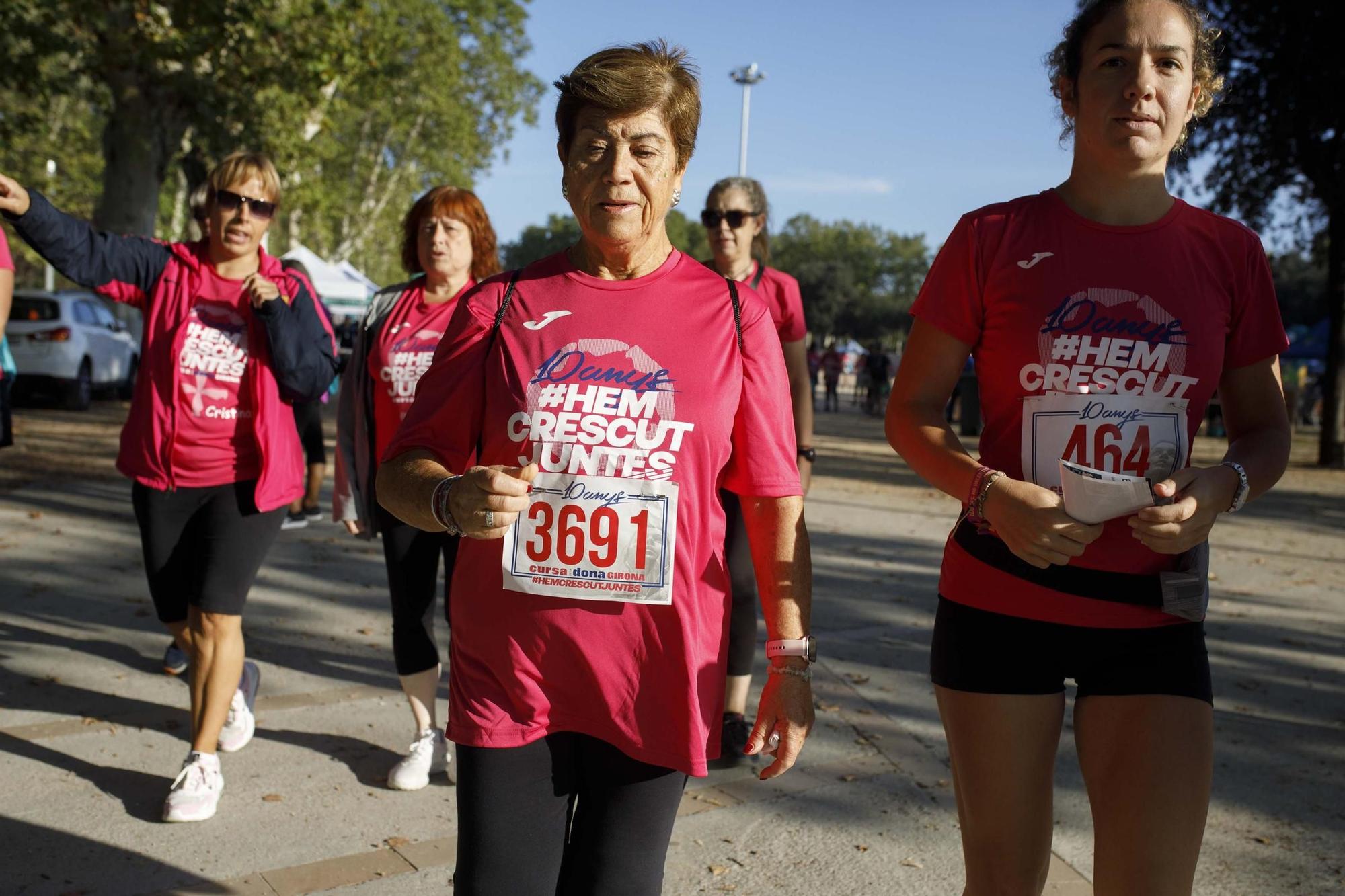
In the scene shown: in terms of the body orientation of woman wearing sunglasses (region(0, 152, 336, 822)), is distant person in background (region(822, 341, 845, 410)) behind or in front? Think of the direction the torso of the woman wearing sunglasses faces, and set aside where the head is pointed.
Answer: behind

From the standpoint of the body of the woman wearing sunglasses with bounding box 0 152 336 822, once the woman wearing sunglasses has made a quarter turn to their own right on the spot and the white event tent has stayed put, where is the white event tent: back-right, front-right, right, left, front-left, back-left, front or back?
right

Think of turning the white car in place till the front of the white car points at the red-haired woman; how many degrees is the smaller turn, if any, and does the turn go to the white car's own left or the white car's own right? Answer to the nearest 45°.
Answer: approximately 135° to the white car's own right

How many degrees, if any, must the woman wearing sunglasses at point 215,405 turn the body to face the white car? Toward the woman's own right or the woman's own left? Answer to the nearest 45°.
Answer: approximately 180°

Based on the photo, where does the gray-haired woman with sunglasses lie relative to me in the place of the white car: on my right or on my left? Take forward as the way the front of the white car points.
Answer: on my right

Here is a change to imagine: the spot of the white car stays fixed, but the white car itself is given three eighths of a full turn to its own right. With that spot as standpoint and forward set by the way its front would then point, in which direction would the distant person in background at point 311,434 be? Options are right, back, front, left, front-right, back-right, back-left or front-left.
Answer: front

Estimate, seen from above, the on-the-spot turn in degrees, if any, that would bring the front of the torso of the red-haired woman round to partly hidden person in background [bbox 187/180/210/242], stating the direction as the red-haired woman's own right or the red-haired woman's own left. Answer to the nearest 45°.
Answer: approximately 90° to the red-haired woman's own right

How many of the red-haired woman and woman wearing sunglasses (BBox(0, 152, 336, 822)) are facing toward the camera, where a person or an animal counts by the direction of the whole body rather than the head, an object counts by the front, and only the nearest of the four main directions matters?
2

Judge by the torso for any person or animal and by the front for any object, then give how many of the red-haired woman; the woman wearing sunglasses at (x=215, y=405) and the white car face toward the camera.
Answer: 2
